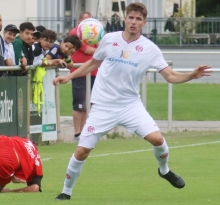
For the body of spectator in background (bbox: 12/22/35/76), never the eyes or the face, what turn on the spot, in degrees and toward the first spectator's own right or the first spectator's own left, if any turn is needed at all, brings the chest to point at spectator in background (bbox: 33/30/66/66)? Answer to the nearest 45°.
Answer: approximately 90° to the first spectator's own left

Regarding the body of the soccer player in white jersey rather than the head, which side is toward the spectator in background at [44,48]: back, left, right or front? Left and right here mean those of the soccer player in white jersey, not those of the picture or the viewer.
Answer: back

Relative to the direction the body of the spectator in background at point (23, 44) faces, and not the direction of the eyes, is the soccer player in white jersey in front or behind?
in front

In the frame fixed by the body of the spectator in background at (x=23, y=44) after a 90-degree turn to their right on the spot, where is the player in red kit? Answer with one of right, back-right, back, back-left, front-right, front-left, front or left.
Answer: front-left

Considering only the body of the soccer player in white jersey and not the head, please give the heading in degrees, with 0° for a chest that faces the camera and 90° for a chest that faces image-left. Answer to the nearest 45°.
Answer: approximately 0°
